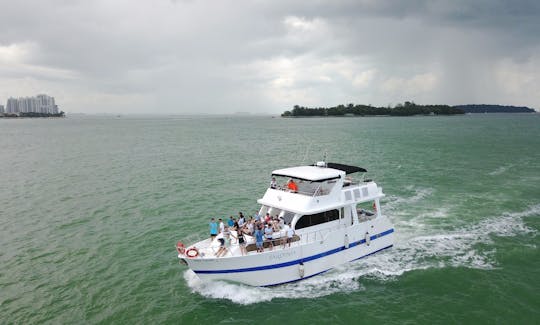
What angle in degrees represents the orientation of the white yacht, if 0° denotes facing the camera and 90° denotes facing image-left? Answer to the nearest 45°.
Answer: approximately 45°
